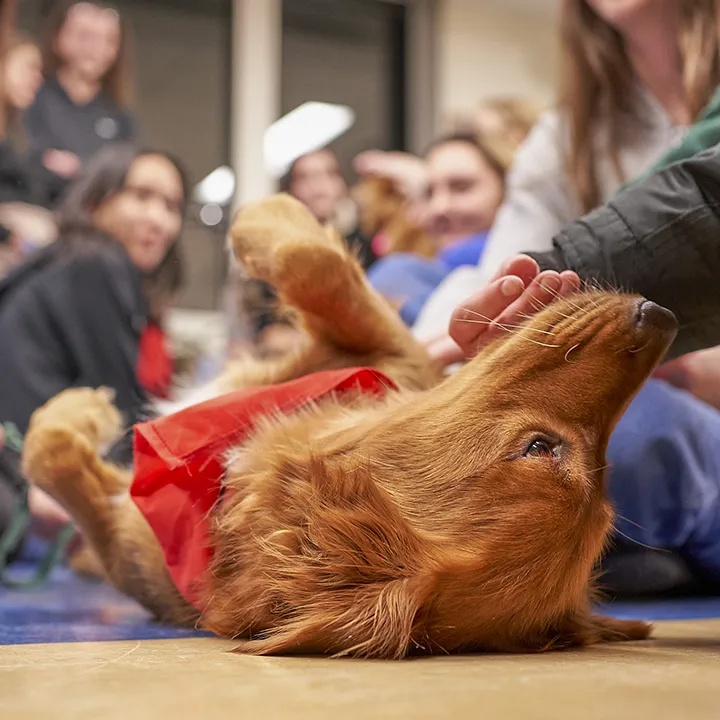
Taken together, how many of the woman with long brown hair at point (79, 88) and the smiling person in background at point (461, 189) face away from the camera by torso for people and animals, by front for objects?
0

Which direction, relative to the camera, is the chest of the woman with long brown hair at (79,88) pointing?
toward the camera

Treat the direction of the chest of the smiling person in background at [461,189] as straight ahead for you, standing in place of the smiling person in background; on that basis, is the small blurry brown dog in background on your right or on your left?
on your right

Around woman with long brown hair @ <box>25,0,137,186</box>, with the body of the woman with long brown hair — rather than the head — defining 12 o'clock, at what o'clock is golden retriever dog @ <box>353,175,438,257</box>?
The golden retriever dog is roughly at 10 o'clock from the woman with long brown hair.

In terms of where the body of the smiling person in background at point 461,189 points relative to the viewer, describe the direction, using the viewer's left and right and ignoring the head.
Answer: facing the viewer and to the left of the viewer

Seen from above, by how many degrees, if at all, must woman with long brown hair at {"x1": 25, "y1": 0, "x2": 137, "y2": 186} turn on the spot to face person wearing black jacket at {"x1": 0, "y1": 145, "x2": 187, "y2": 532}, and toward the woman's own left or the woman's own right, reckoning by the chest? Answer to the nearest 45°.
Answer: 0° — they already face them

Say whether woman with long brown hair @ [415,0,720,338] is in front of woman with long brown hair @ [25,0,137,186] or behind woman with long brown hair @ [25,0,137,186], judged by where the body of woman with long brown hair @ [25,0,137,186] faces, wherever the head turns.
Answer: in front

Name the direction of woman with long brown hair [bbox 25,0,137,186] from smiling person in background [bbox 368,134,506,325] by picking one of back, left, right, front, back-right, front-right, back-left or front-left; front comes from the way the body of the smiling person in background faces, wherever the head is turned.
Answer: right

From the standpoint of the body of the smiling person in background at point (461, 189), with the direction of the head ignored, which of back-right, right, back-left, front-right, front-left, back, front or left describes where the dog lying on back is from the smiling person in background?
front-left

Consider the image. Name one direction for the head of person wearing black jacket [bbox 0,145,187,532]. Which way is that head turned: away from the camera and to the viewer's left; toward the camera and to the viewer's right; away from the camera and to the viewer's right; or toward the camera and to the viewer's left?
toward the camera and to the viewer's right
